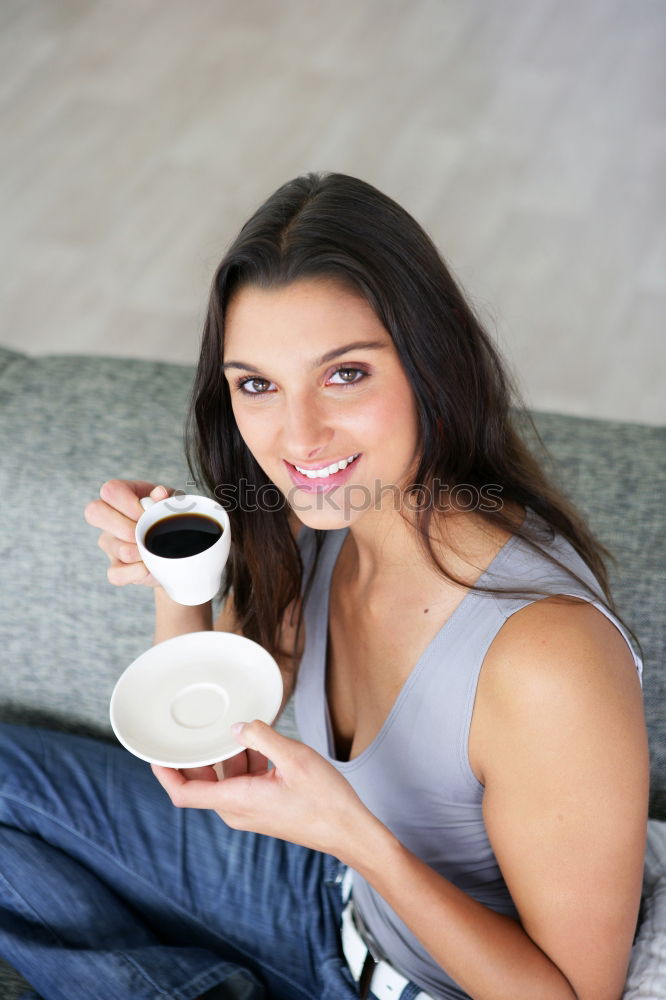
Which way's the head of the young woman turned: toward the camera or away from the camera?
toward the camera

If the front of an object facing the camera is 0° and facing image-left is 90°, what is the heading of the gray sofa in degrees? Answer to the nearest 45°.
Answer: approximately 0°

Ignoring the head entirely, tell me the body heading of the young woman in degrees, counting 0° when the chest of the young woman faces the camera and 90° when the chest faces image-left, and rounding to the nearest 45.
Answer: approximately 45°
